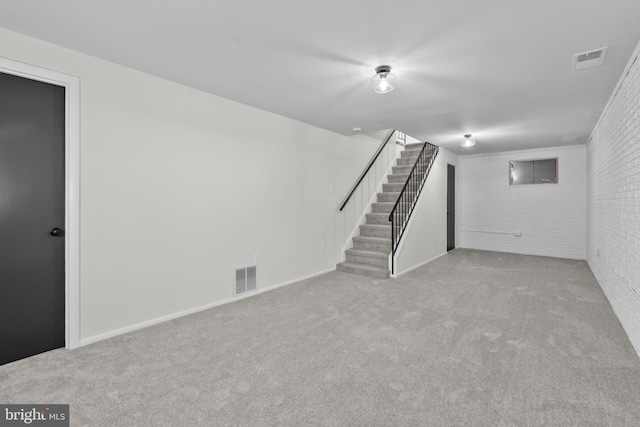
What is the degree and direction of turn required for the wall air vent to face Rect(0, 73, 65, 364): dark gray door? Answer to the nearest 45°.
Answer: approximately 90° to its right

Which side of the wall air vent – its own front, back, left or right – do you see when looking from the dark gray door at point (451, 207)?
left

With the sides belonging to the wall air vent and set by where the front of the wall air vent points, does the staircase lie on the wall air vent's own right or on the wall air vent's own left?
on the wall air vent's own left

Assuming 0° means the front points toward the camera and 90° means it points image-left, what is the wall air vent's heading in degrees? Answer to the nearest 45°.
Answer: approximately 315°

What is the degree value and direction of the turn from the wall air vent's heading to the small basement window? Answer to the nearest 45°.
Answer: approximately 45° to its left
